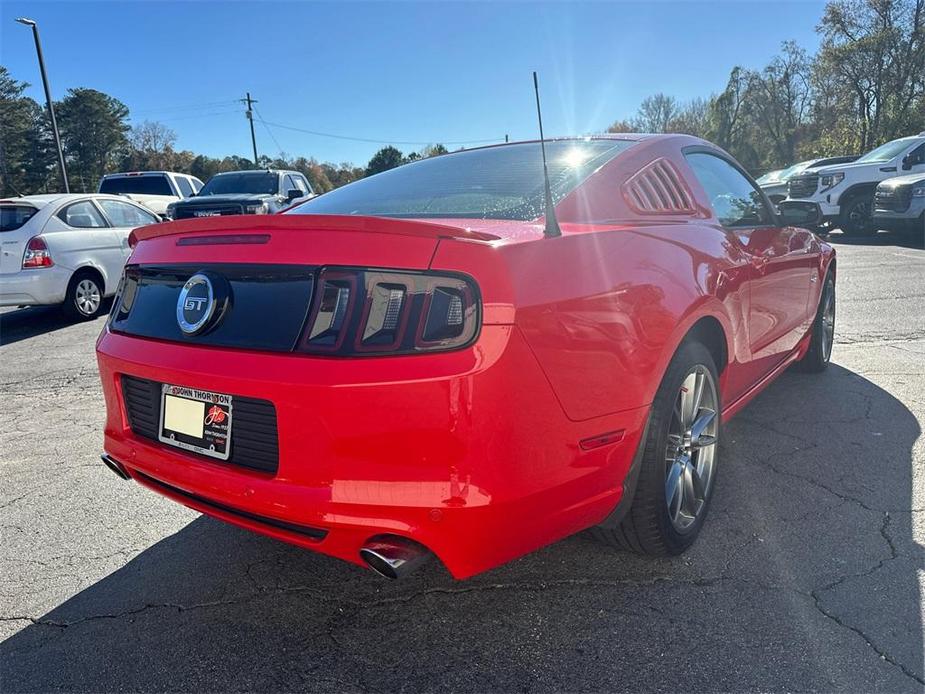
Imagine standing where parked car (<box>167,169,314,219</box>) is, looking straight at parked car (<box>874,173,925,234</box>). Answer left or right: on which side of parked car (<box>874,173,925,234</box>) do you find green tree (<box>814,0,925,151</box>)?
left

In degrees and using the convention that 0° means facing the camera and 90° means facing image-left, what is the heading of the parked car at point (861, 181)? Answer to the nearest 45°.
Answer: approximately 45°

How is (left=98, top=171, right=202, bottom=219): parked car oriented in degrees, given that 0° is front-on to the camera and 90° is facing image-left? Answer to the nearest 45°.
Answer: approximately 225°

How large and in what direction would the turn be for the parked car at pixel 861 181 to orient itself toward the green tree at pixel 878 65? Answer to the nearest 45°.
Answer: approximately 135° to its right

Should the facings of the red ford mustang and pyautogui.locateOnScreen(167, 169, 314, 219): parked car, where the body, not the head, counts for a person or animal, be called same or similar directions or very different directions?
very different directions

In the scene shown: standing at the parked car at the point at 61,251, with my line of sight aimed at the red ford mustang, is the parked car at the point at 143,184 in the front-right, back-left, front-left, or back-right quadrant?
back-left

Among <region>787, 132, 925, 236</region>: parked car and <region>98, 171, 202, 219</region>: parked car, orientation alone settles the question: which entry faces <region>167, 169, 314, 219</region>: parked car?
<region>787, 132, 925, 236</region>: parked car

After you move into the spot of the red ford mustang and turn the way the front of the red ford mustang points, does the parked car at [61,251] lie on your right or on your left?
on your left

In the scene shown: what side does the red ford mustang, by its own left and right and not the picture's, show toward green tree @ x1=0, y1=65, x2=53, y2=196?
left

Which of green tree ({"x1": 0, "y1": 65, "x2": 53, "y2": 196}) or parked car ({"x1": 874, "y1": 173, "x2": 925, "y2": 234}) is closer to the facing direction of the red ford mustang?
the parked car

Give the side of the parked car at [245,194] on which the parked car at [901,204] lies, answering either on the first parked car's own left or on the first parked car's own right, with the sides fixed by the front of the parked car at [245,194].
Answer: on the first parked car's own left

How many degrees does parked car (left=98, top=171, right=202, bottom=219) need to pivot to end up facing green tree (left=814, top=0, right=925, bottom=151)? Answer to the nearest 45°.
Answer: approximately 45° to its right
